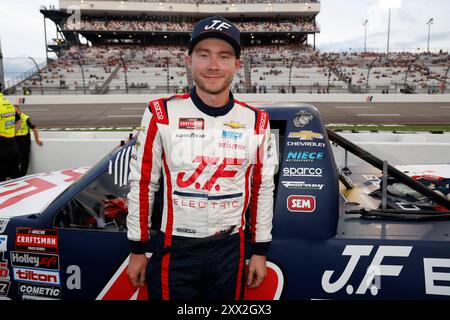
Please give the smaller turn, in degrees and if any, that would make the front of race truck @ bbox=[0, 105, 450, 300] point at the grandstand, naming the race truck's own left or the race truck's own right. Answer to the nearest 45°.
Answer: approximately 90° to the race truck's own right

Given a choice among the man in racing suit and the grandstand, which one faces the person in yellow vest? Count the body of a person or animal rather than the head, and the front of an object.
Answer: the grandstand

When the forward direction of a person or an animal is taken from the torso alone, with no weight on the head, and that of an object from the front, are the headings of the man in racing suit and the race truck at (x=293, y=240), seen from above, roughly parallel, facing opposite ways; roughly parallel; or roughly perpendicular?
roughly perpendicular

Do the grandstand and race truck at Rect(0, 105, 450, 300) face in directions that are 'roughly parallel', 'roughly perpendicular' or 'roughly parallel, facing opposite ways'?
roughly perpendicular

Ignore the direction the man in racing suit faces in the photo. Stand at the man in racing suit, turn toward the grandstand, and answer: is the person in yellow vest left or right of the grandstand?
left

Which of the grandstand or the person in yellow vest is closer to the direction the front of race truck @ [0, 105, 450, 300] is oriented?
the person in yellow vest

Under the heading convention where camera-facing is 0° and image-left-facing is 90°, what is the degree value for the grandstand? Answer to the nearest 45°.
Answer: approximately 0°

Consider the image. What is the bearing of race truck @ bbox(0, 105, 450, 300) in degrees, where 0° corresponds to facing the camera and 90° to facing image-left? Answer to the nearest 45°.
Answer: approximately 90°

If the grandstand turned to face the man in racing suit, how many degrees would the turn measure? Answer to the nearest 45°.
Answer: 0° — it already faces them

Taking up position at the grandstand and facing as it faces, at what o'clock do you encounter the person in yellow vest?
The person in yellow vest is roughly at 12 o'clock from the grandstand.
